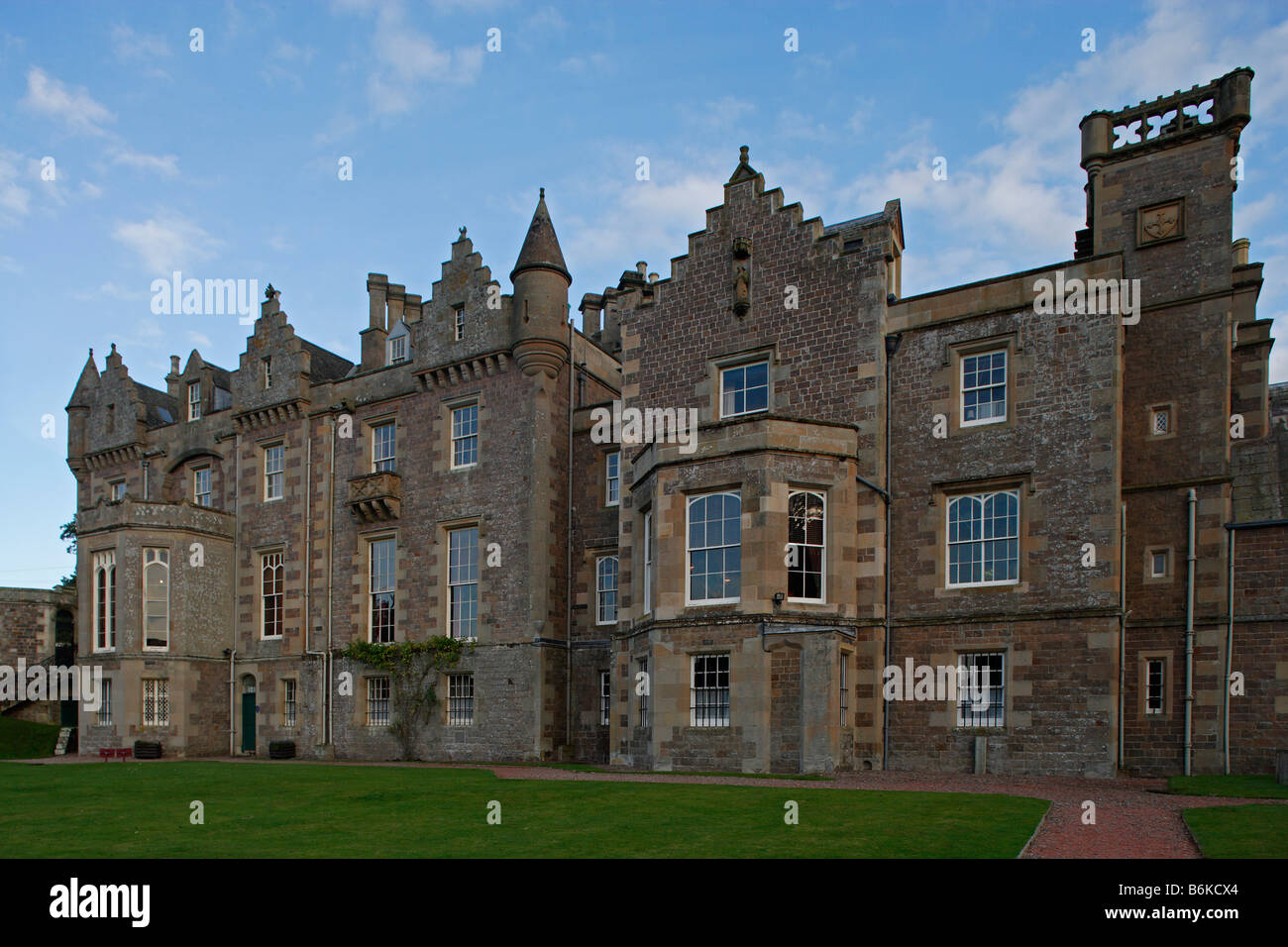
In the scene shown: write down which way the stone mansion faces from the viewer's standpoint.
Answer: facing the viewer and to the left of the viewer
